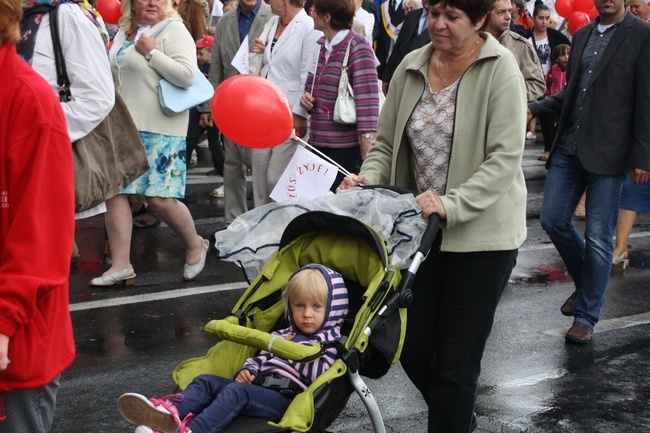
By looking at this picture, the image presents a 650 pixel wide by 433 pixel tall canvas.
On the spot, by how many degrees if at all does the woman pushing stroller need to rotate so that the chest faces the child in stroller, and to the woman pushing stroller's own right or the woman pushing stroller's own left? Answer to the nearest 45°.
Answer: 0° — they already face them

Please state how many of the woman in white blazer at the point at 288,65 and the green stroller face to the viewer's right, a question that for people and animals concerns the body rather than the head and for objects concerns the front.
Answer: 0

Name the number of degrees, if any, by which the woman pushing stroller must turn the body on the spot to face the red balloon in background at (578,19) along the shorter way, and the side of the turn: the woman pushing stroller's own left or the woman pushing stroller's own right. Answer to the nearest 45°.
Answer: approximately 135° to the woman pushing stroller's own right

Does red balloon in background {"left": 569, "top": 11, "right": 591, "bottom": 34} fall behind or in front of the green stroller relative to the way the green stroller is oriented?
behind

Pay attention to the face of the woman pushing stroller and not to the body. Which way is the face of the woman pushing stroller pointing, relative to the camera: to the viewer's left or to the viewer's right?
to the viewer's left

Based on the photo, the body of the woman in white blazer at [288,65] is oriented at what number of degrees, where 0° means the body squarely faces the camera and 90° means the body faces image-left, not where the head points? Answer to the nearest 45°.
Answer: approximately 45°

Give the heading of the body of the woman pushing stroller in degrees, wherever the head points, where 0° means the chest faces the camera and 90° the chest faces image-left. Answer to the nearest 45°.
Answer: approximately 45°

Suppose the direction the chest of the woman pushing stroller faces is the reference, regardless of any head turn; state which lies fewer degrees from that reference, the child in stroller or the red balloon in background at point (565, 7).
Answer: the child in stroller

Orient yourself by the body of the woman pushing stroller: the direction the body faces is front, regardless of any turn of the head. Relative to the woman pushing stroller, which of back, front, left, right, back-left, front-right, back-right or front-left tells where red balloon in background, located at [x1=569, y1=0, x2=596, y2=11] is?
back-right

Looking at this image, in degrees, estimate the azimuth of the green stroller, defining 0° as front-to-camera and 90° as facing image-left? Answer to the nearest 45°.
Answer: approximately 45°

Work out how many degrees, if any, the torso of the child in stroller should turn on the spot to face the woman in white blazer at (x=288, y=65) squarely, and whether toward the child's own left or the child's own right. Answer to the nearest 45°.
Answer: approximately 135° to the child's own right

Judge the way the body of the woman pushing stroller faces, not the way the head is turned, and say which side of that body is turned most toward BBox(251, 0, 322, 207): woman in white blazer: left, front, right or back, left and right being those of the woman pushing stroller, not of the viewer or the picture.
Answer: right

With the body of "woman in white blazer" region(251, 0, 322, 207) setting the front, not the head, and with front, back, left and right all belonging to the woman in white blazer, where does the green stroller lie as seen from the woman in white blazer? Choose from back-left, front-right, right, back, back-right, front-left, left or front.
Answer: front-left

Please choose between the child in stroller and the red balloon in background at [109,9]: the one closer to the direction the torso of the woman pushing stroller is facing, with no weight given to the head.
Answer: the child in stroller

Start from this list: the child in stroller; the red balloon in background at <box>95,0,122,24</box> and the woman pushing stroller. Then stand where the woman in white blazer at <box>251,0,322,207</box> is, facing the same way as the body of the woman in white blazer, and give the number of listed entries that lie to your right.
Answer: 1
